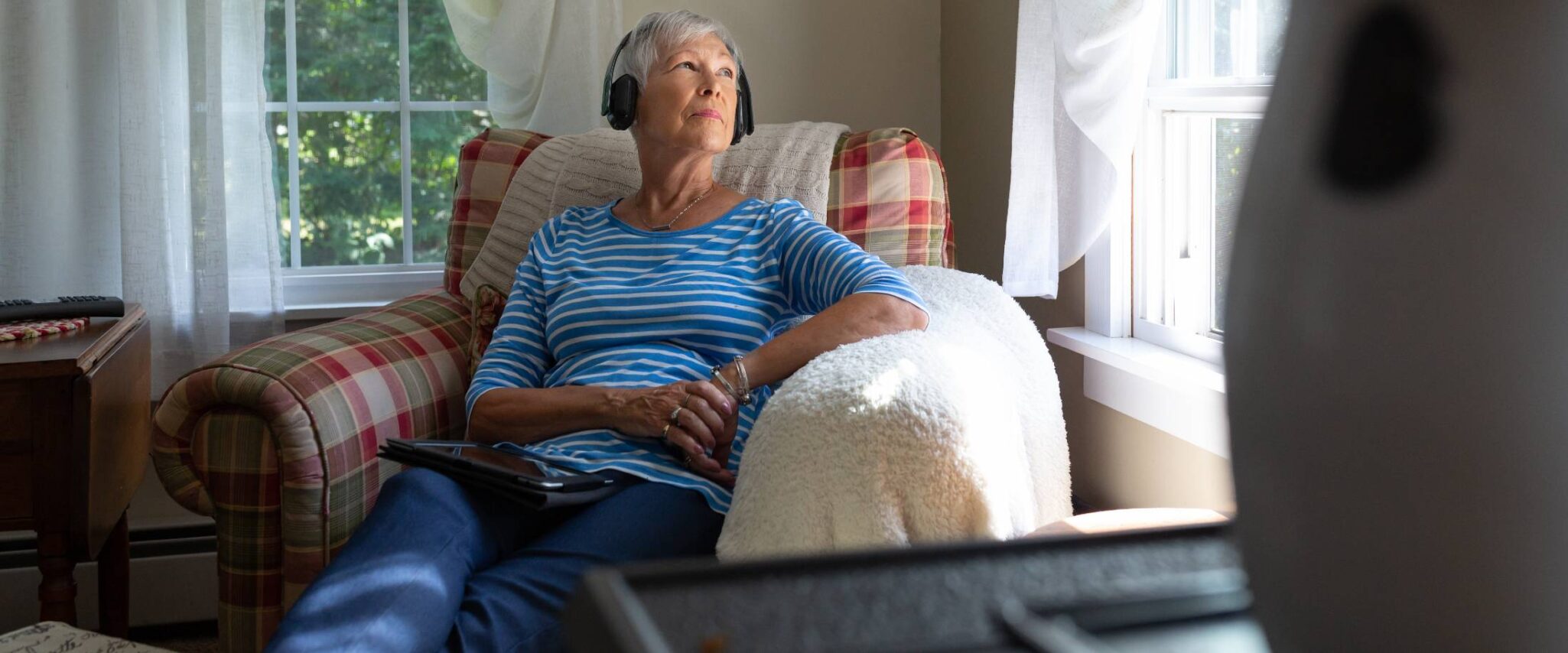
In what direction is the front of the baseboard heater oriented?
toward the camera

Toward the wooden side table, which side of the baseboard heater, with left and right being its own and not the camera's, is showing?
front

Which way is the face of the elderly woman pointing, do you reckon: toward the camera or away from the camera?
toward the camera

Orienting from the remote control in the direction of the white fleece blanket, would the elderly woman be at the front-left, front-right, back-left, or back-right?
front-left

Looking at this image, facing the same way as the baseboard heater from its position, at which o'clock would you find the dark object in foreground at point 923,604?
The dark object in foreground is roughly at 12 o'clock from the baseboard heater.

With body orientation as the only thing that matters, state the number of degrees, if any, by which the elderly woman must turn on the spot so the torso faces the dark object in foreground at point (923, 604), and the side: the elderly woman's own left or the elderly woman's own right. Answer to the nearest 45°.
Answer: approximately 45° to the elderly woman's own left

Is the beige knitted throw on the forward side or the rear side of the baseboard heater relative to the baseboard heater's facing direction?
on the forward side

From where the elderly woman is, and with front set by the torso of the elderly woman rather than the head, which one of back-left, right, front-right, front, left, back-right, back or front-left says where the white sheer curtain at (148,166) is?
right
